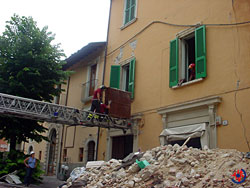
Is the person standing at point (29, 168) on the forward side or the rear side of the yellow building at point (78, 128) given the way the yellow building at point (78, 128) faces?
on the forward side

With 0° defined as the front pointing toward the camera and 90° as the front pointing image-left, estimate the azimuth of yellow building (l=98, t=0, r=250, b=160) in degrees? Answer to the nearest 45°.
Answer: approximately 45°

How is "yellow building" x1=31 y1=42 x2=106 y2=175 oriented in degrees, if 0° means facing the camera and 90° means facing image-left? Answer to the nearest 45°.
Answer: approximately 45°

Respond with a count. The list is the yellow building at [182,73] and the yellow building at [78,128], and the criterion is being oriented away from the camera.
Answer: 0

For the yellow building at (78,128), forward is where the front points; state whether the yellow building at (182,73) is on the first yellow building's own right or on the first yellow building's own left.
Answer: on the first yellow building's own left

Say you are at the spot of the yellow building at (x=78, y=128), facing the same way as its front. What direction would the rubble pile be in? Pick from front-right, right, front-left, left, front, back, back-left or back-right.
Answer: front-left

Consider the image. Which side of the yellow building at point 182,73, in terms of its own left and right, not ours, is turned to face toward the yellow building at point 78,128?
right

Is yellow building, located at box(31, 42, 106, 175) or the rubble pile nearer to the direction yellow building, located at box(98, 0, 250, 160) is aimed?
the rubble pile

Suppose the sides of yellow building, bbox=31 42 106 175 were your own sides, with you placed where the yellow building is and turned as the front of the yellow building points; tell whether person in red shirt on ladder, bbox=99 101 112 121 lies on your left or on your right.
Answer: on your left
